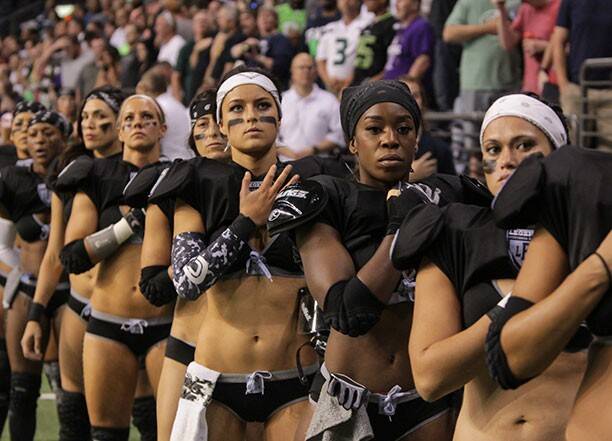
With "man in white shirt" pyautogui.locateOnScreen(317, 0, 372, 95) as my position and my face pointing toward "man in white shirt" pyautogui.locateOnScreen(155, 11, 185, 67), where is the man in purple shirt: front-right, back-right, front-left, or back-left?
back-right

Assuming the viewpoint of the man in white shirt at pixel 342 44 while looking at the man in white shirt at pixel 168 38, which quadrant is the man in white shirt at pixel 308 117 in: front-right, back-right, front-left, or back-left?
back-left

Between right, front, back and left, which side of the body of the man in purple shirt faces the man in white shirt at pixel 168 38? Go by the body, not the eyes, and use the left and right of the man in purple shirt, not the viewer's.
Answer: right

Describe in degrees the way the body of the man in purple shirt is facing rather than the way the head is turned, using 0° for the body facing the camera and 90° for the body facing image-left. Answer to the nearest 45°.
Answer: approximately 45°

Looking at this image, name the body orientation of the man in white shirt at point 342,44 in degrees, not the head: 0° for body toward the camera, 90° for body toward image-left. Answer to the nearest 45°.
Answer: approximately 0°

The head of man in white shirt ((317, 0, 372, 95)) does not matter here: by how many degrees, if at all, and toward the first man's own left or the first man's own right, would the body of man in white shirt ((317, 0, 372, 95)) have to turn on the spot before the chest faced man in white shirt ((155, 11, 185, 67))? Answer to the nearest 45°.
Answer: approximately 135° to the first man's own right

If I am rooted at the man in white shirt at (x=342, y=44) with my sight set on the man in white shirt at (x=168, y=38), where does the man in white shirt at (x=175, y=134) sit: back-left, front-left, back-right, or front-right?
back-left

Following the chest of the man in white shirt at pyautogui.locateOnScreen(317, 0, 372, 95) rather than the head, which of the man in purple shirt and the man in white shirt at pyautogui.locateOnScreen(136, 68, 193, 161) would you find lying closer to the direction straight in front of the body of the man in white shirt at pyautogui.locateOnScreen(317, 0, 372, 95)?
the man in white shirt
